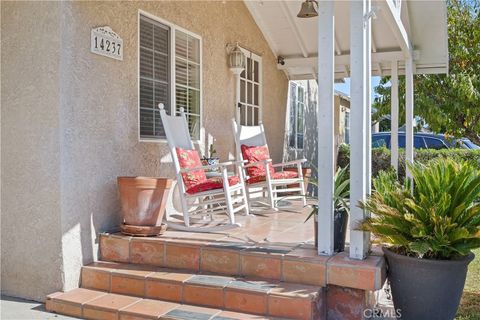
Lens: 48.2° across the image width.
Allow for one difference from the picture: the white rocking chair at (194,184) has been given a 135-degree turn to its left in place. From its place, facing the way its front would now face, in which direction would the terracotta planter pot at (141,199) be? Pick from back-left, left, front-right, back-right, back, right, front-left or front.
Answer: back-left

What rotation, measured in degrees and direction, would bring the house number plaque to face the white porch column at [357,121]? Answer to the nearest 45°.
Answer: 0° — it already faces it

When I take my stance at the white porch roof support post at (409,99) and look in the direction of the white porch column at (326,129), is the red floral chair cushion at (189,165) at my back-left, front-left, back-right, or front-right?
front-right

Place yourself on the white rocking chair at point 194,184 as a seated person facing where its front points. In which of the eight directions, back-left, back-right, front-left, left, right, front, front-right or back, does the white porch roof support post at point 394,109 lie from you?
left

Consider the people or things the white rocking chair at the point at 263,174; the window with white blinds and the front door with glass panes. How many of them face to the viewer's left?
0

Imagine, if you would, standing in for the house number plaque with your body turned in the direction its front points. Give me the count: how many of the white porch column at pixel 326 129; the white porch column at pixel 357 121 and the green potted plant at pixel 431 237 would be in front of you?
3

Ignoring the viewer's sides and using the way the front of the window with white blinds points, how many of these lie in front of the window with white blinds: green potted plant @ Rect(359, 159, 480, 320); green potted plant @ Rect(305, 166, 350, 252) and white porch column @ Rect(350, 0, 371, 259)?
3

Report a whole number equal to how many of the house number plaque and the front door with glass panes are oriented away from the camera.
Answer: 0

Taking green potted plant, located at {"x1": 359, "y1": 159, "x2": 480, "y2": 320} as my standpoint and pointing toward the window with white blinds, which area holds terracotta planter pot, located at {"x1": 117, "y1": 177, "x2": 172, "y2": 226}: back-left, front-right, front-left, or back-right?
front-left

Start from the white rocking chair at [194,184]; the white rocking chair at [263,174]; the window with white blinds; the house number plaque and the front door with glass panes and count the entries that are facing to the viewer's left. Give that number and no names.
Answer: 0

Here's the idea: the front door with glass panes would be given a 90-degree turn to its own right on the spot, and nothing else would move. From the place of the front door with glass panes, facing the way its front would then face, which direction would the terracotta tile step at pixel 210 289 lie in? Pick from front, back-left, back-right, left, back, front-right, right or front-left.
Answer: front-left

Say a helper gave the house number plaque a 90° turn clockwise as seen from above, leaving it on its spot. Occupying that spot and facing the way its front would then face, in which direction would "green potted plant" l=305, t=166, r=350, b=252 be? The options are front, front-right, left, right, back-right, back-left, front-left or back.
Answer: left

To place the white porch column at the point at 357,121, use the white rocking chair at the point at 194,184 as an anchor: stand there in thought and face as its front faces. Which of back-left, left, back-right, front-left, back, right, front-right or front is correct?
front

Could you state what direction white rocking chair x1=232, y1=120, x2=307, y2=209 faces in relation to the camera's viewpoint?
facing the viewer and to the right of the viewer

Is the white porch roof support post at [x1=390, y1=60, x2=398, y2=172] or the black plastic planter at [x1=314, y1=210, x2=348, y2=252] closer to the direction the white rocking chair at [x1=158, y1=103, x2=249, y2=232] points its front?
the black plastic planter
